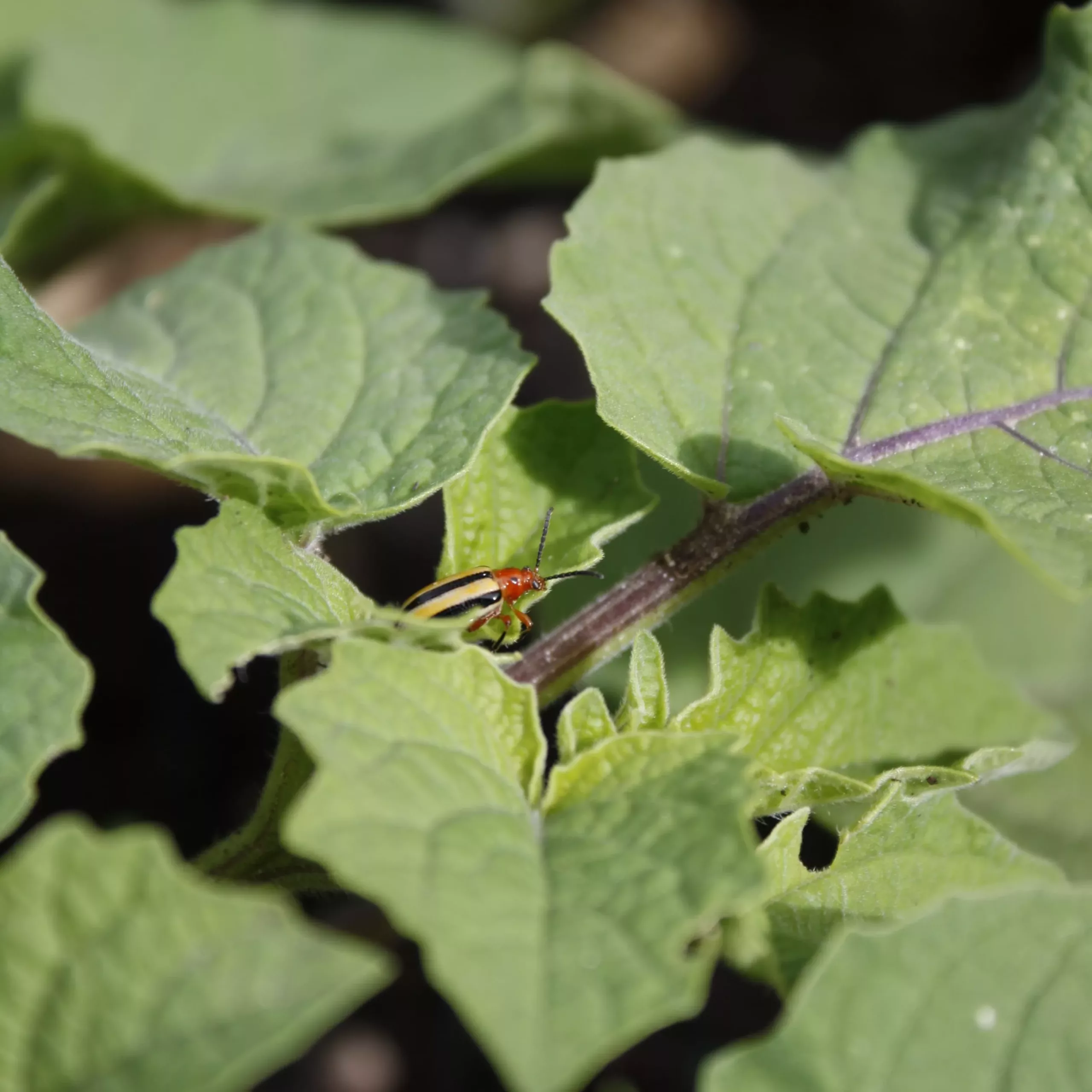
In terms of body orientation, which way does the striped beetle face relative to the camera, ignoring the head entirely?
to the viewer's right
